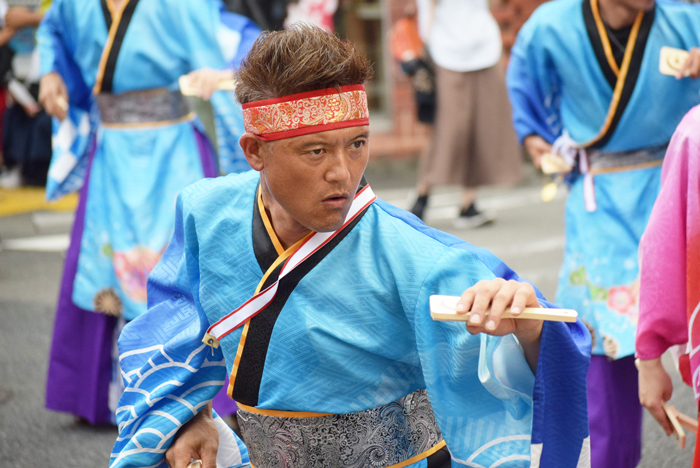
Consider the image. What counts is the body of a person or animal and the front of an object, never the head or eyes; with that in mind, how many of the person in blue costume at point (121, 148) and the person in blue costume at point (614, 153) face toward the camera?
2

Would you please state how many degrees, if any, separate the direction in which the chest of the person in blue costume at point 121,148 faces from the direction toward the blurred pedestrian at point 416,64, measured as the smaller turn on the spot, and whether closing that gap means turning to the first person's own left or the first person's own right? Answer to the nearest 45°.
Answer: approximately 135° to the first person's own left

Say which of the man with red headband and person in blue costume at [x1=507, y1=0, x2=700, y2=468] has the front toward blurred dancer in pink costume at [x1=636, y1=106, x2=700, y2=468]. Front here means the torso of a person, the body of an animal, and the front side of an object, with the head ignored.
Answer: the person in blue costume

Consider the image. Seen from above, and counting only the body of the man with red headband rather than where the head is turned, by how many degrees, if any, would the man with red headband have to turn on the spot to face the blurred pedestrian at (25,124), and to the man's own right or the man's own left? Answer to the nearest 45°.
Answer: approximately 135° to the man's own right

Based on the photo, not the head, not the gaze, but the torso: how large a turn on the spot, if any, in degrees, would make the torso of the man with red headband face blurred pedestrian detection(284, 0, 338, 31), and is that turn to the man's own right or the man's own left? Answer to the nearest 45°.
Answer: approximately 180°

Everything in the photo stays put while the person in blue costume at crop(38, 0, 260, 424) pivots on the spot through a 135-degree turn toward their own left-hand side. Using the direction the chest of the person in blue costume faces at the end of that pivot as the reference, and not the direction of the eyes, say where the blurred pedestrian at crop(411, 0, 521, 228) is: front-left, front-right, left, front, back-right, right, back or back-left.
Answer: front

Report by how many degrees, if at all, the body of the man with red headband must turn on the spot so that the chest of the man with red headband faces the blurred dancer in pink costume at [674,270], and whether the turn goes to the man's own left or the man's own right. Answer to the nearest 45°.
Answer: approximately 90° to the man's own left

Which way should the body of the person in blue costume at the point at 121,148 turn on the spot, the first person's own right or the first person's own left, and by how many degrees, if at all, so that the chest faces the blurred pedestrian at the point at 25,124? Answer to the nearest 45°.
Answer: approximately 180°

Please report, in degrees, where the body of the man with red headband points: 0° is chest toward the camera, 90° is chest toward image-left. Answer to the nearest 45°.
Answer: approximately 0°

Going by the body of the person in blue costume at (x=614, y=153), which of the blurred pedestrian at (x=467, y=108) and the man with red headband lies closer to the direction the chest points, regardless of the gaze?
the man with red headband

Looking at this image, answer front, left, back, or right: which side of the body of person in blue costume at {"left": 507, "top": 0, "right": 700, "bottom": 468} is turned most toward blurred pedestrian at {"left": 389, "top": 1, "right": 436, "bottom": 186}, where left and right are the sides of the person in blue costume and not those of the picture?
back
